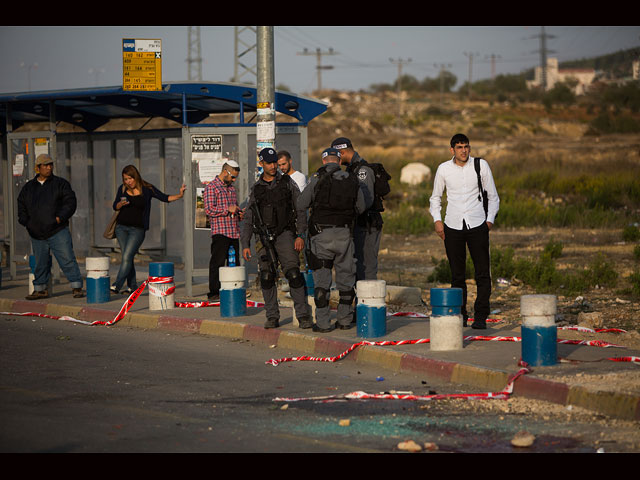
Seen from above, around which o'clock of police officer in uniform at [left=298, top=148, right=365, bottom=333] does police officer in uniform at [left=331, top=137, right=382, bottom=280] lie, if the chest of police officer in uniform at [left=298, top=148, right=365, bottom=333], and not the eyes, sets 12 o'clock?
police officer in uniform at [left=331, top=137, right=382, bottom=280] is roughly at 1 o'clock from police officer in uniform at [left=298, top=148, right=365, bottom=333].

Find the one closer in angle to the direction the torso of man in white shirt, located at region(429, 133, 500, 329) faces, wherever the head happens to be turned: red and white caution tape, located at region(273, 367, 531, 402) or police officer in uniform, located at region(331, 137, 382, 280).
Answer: the red and white caution tape

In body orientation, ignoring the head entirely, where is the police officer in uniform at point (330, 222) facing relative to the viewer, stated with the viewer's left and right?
facing away from the viewer

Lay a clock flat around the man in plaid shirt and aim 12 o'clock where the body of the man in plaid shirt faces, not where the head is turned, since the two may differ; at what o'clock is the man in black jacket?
The man in black jacket is roughly at 5 o'clock from the man in plaid shirt.

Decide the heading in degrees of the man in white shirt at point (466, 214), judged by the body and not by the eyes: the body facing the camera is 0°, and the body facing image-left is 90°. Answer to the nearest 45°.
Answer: approximately 0°

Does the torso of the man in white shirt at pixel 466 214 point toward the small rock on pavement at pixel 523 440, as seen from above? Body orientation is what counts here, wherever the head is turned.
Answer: yes

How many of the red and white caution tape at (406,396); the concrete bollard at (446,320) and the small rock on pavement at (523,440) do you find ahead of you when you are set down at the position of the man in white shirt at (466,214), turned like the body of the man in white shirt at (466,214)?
3
